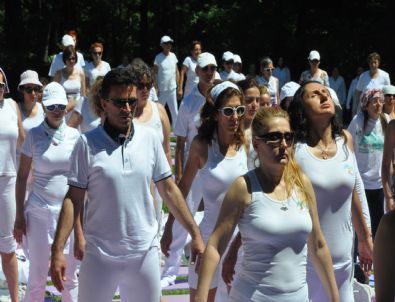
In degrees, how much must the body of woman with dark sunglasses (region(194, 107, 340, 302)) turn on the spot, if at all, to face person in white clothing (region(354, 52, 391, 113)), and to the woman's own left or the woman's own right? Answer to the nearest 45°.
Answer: approximately 135° to the woman's own left

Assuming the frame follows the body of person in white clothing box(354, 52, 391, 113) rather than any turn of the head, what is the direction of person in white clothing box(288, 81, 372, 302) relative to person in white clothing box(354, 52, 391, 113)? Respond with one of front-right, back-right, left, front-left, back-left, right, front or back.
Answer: front

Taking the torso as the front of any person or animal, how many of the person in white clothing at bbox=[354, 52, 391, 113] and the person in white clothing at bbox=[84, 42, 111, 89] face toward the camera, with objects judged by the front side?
2

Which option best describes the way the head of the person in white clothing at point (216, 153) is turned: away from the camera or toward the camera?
toward the camera

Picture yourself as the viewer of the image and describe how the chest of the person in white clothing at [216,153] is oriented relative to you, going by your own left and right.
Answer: facing the viewer and to the right of the viewer

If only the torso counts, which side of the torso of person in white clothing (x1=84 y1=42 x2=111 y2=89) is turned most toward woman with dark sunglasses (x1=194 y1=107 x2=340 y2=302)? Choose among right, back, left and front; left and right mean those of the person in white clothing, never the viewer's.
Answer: front

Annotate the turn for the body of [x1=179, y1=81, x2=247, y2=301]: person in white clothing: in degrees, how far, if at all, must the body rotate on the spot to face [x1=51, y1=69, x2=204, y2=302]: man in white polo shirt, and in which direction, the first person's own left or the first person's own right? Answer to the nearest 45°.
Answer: approximately 90° to the first person's own right

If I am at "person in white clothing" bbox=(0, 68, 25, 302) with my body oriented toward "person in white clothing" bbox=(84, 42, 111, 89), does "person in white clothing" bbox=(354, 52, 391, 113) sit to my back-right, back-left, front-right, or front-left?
front-right

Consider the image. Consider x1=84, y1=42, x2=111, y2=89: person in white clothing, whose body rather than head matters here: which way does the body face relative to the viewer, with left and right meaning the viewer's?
facing the viewer

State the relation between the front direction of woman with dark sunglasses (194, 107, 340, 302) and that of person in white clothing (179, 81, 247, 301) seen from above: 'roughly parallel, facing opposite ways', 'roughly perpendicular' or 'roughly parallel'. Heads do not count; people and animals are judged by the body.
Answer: roughly parallel

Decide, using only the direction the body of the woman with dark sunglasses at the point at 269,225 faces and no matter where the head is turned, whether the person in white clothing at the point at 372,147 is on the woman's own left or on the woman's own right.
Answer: on the woman's own left

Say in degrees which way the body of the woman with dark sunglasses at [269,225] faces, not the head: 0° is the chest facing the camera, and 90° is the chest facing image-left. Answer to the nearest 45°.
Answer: approximately 315°
